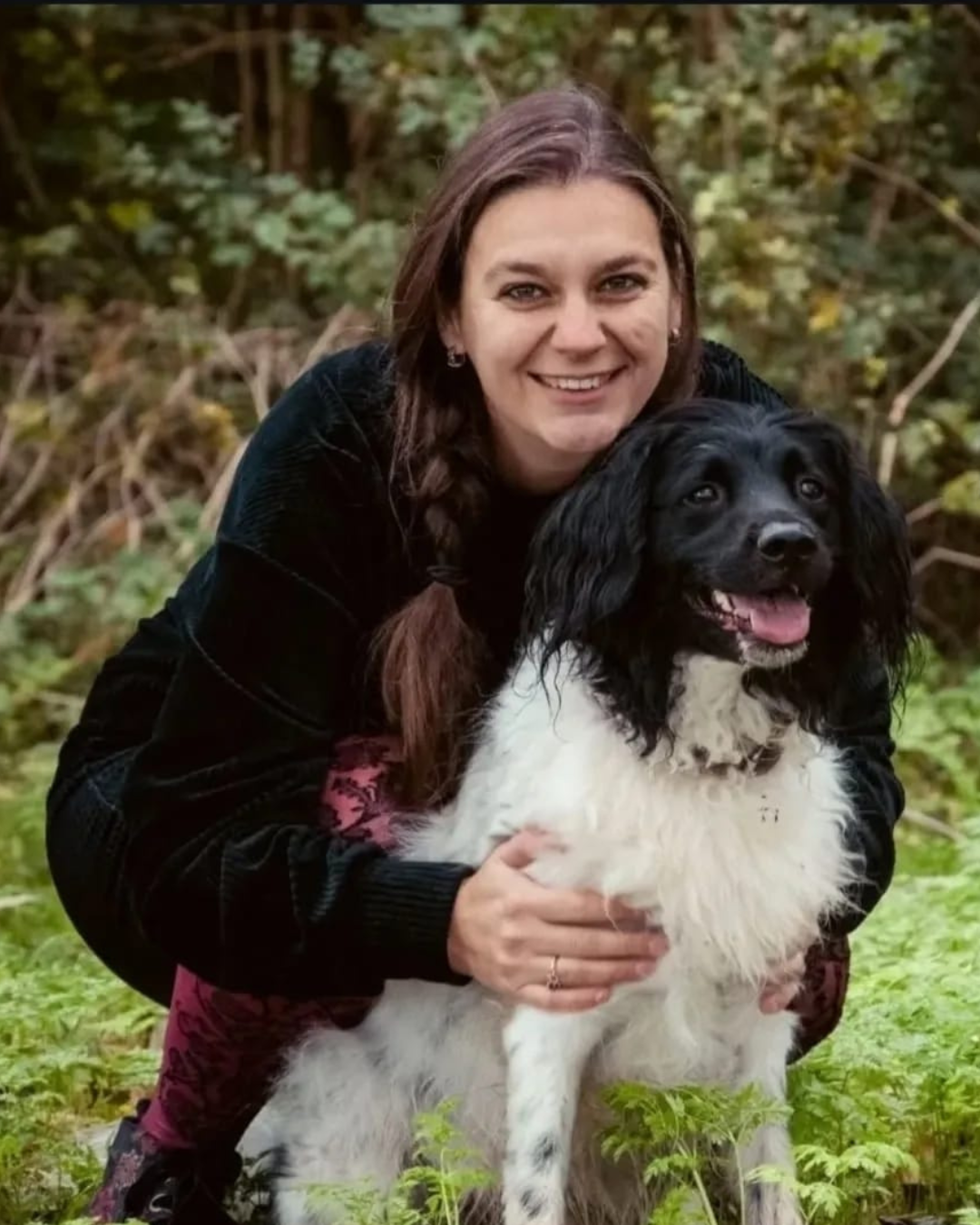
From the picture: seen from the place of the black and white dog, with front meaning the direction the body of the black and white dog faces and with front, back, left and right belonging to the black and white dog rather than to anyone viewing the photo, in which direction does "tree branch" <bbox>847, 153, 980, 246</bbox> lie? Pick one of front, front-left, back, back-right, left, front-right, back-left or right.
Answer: back-left

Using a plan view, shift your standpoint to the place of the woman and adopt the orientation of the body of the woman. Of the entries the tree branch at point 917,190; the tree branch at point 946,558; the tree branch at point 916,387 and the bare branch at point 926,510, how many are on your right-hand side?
0

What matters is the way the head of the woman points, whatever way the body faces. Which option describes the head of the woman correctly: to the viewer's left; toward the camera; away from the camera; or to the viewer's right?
toward the camera

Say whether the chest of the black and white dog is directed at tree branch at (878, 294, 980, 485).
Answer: no

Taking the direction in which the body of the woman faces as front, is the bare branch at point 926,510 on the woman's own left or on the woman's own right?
on the woman's own left

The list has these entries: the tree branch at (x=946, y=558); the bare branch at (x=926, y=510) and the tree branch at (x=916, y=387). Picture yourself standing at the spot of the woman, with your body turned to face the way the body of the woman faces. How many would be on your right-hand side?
0

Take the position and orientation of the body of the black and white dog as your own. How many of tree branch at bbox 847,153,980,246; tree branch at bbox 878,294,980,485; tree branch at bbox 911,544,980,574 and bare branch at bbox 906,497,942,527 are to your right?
0

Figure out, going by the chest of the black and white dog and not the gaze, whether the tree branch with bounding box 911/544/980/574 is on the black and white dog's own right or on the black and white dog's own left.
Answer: on the black and white dog's own left

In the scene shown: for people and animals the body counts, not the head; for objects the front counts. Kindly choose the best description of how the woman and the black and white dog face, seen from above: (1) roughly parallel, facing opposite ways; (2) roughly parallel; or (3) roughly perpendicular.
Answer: roughly parallel

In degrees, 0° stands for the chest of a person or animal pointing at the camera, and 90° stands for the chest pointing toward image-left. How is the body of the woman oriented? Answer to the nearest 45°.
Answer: approximately 315°

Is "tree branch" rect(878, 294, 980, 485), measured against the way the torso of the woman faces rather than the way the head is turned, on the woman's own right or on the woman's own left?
on the woman's own left

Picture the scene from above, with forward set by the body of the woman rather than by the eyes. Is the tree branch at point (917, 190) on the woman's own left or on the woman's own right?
on the woman's own left

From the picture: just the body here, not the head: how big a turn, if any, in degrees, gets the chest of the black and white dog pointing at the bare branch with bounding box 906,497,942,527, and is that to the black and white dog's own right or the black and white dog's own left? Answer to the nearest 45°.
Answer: approximately 135° to the black and white dog's own left
